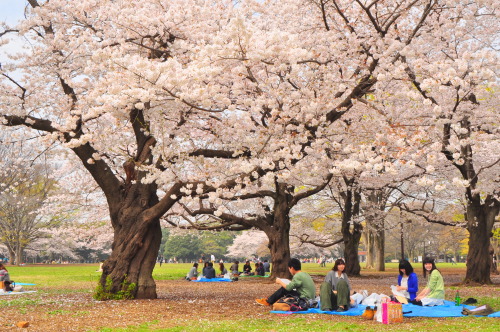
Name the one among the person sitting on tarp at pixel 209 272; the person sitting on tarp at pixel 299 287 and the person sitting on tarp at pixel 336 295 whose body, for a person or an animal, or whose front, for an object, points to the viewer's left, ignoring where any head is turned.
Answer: the person sitting on tarp at pixel 299 287

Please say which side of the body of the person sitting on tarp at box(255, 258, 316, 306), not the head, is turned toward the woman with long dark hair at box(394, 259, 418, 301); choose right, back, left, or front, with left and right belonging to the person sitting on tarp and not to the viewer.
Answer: back

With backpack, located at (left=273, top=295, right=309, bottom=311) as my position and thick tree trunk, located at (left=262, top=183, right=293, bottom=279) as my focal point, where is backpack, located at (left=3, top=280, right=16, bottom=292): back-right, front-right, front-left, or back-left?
front-left

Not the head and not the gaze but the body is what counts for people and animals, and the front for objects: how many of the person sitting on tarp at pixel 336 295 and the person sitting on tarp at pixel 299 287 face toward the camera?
1

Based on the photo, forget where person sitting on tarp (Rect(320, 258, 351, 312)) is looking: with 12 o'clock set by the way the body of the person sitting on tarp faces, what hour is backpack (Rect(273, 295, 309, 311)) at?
The backpack is roughly at 3 o'clock from the person sitting on tarp.

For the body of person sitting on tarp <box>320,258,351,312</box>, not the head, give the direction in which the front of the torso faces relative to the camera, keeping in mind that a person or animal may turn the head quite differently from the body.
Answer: toward the camera

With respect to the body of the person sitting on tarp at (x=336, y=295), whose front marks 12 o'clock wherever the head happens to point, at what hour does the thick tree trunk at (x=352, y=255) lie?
The thick tree trunk is roughly at 6 o'clock from the person sitting on tarp.

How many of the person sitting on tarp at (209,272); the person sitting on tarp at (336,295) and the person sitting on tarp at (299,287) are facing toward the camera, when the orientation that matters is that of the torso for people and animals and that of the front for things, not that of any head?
1

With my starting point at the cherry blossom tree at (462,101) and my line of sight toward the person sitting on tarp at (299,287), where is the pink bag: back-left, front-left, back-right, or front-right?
front-left

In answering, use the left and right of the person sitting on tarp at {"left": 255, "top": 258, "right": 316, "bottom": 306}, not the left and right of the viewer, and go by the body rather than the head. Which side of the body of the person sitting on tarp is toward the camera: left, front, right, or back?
left
